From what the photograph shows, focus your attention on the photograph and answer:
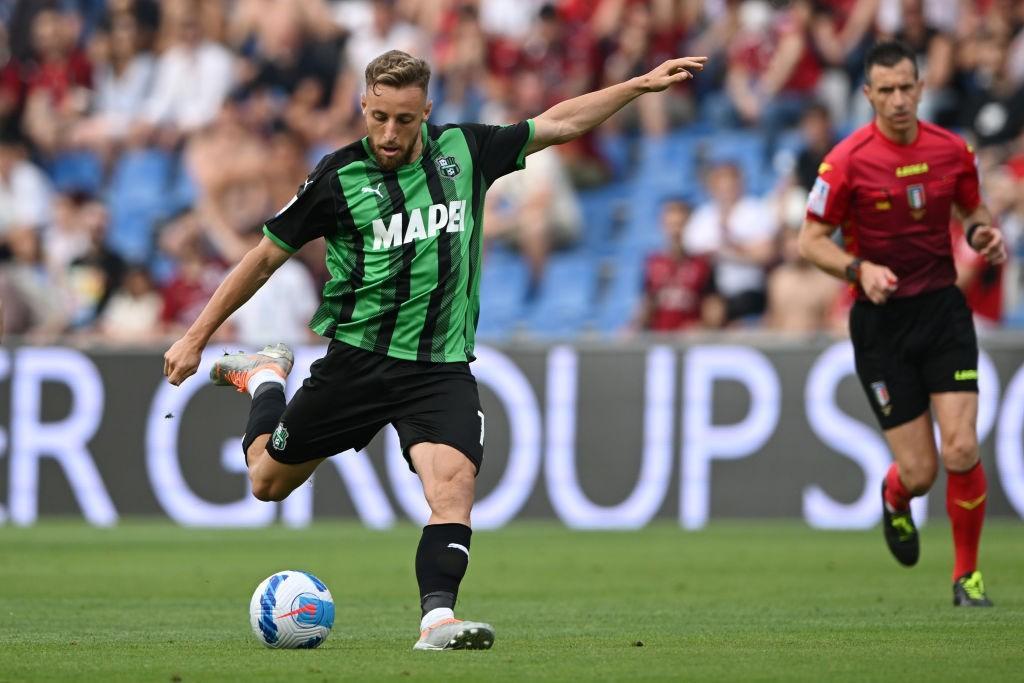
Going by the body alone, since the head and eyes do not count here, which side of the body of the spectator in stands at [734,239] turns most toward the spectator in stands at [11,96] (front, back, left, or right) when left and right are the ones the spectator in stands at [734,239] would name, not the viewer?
right

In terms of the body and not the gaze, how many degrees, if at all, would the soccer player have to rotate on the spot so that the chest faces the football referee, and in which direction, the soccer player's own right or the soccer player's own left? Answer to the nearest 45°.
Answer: approximately 135° to the soccer player's own left

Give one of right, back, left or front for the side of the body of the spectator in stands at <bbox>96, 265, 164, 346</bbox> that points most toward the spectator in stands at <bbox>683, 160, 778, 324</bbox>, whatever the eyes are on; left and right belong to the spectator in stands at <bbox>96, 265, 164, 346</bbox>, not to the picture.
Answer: left

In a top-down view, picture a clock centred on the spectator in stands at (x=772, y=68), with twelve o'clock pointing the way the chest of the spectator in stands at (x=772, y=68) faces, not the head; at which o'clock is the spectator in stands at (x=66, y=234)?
the spectator in stands at (x=66, y=234) is roughly at 3 o'clock from the spectator in stands at (x=772, y=68).

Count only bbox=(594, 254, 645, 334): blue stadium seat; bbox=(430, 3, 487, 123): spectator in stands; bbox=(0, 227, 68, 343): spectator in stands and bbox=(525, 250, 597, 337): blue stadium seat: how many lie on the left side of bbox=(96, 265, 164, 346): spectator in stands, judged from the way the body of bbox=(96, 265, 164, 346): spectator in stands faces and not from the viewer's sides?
3

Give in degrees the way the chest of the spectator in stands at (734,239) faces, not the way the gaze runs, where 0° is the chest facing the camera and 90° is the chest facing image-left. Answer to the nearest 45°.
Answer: approximately 0°

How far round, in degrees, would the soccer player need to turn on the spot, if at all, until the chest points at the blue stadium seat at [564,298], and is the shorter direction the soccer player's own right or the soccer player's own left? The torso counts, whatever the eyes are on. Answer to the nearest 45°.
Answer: approximately 180°
